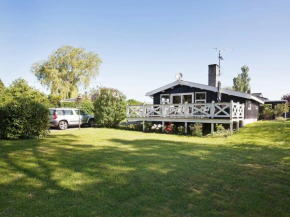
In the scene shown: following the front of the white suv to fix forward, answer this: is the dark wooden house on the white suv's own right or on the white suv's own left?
on the white suv's own right

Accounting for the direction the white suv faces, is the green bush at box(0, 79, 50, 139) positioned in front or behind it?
behind

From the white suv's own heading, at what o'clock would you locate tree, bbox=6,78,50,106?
The tree is roughly at 8 o'clock from the white suv.

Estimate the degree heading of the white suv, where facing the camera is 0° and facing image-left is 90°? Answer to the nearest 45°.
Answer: approximately 225°

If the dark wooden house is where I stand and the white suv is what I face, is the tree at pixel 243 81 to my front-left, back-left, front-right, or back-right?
back-right

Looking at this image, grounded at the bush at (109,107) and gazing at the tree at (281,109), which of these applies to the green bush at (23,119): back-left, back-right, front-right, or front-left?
back-right

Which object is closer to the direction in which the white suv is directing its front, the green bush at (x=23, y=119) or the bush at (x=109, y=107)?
the bush at (x=109, y=107)

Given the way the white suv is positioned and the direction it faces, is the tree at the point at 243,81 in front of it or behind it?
in front
